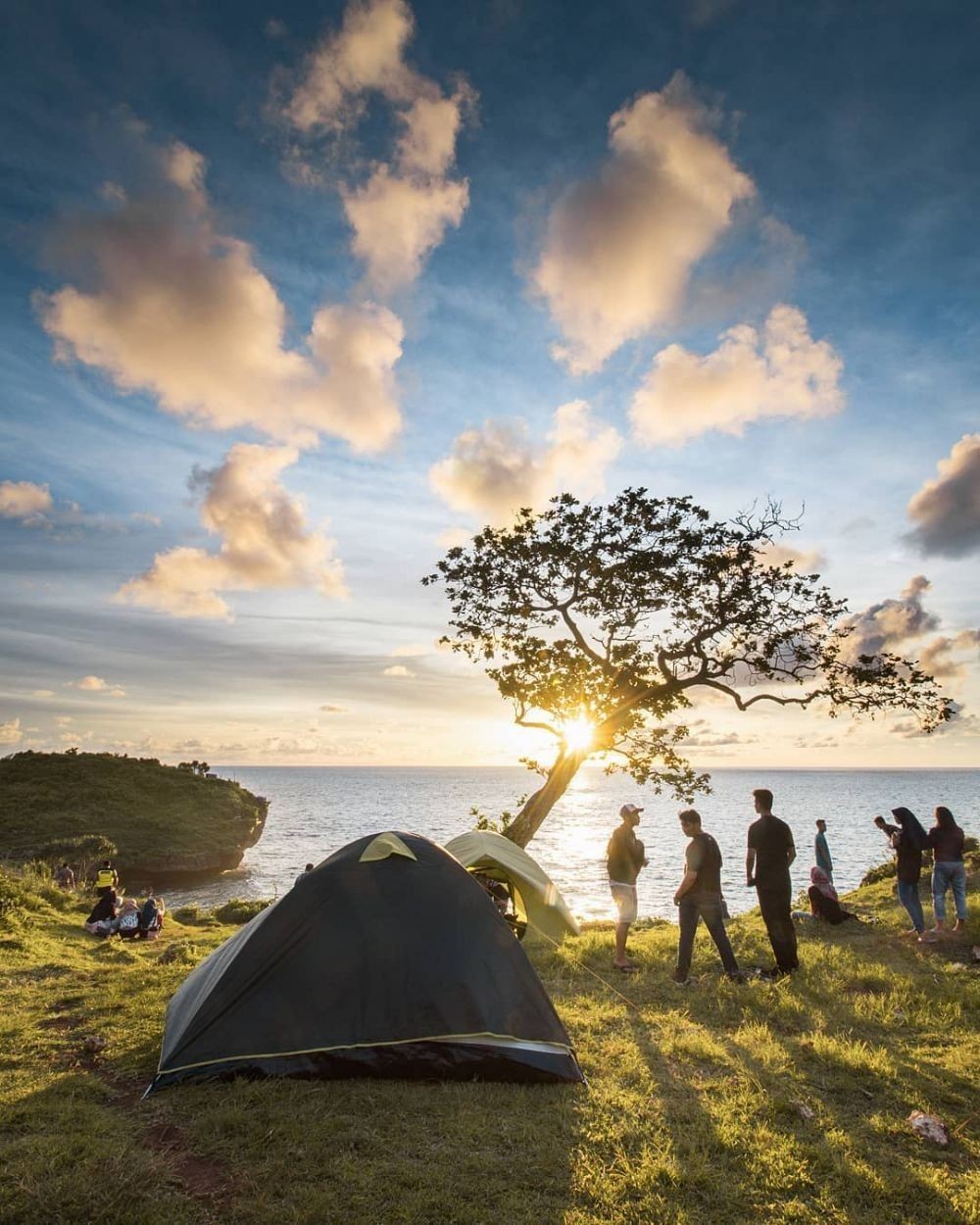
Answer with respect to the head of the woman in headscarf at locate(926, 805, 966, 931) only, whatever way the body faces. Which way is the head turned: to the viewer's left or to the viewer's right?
to the viewer's left

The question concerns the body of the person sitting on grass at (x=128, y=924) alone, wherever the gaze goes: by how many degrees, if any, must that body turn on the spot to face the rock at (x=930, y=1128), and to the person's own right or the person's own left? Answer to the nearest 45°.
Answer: approximately 180°

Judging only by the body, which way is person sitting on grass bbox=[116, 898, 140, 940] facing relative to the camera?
away from the camera

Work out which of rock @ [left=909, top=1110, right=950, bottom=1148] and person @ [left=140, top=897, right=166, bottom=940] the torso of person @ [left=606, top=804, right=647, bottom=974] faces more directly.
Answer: the rock

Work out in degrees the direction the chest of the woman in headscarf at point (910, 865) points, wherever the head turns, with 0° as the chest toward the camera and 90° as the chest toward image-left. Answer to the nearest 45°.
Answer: approximately 90°

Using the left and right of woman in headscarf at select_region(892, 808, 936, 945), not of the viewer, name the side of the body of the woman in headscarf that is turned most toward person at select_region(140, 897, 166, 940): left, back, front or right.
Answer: front
